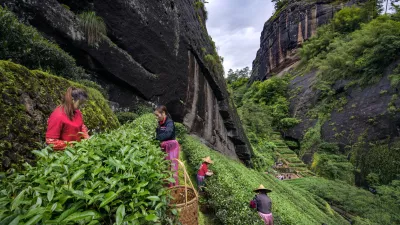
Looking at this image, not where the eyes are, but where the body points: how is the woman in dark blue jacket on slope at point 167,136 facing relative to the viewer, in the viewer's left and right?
facing to the left of the viewer

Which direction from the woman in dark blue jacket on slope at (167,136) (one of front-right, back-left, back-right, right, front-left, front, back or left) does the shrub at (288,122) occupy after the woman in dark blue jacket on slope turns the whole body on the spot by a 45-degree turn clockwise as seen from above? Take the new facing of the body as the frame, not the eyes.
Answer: right

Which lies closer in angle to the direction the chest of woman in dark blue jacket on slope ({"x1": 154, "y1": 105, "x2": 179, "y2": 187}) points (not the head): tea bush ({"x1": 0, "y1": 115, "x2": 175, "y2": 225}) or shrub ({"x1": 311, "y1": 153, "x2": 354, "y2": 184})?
the tea bush

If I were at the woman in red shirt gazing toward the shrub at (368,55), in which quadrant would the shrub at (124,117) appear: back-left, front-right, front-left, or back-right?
front-left

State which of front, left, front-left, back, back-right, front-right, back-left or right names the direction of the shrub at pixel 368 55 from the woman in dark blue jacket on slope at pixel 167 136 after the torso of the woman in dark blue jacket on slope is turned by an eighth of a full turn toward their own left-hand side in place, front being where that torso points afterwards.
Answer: back

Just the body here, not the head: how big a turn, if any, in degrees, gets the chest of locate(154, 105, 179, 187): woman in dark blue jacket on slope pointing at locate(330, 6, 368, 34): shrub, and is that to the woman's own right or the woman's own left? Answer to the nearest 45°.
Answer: approximately 135° to the woman's own right

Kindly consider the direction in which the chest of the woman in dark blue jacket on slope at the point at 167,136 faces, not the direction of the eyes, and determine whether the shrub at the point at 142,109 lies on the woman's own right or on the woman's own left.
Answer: on the woman's own right

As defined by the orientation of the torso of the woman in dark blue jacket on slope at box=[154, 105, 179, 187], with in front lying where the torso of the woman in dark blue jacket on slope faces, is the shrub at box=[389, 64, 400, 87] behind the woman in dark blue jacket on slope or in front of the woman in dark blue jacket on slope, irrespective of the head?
behind

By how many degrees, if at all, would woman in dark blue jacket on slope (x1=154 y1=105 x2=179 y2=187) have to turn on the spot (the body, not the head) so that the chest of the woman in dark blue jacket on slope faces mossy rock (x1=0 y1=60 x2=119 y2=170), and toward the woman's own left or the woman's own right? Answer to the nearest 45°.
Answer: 0° — they already face it

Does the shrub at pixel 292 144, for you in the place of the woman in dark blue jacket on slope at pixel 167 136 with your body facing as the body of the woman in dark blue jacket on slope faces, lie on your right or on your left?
on your right

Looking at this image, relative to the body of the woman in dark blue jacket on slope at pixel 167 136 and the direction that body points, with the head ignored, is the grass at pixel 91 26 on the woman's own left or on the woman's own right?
on the woman's own right

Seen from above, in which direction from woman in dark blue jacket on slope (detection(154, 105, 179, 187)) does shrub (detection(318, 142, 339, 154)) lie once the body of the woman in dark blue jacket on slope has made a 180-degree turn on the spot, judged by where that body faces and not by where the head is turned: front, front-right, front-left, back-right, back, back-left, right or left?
front-left

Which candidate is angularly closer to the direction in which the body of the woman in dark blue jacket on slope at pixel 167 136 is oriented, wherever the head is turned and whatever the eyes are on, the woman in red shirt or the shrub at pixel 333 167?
the woman in red shirt
